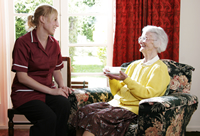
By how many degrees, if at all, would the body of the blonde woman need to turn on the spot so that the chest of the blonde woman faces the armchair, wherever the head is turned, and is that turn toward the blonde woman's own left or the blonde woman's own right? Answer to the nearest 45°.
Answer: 0° — they already face it

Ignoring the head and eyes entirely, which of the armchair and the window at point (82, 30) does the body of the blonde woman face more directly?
the armchair

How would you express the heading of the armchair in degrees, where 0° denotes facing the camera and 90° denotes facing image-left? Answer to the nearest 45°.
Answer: approximately 45°

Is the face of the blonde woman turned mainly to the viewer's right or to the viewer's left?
to the viewer's right

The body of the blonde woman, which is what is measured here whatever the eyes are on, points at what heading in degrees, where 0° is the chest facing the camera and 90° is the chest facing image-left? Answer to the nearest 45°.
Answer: approximately 315°

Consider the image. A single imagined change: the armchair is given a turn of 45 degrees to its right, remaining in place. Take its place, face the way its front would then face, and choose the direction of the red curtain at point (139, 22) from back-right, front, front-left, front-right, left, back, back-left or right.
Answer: right

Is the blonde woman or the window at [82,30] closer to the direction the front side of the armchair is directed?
the blonde woman

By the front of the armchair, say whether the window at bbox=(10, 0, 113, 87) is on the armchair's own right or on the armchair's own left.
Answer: on the armchair's own right
